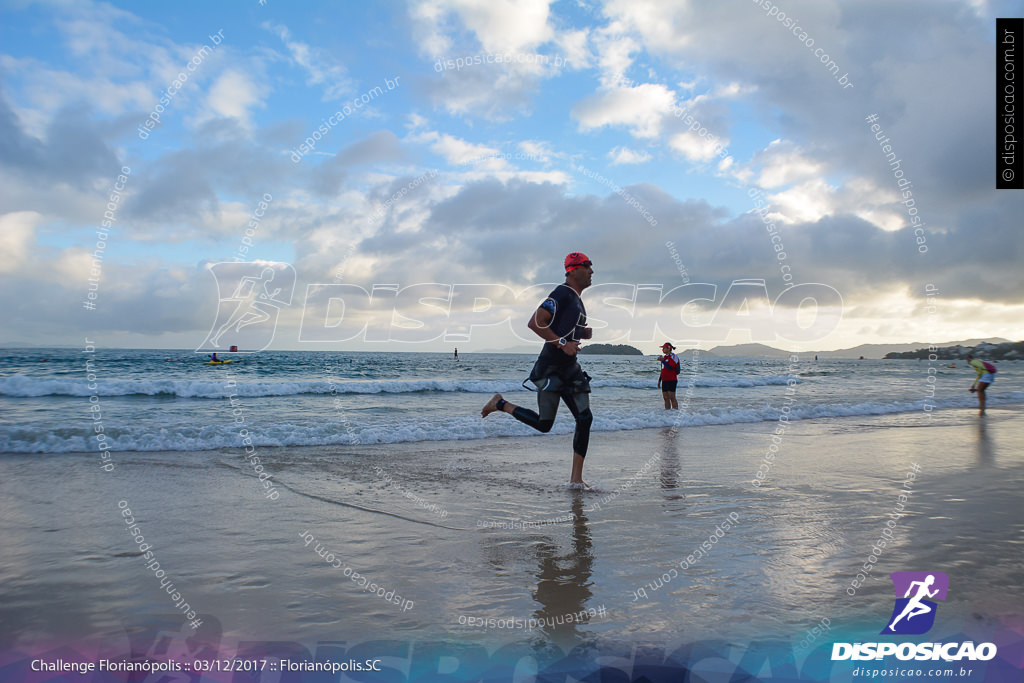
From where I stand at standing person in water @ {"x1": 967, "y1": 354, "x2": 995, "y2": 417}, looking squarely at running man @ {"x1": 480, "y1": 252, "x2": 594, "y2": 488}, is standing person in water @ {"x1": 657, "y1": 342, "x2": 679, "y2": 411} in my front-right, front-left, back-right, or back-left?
front-right

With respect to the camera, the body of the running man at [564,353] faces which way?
to the viewer's right

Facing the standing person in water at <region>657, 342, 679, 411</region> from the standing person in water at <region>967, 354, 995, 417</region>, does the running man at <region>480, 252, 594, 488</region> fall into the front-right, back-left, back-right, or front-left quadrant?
front-left

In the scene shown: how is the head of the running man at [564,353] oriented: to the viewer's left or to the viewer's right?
to the viewer's right

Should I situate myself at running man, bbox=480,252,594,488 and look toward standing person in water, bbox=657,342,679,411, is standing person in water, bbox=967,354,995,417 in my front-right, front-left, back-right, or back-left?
front-right

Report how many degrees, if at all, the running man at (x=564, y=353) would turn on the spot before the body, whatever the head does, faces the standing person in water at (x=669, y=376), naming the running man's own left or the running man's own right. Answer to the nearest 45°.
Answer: approximately 90° to the running man's own left

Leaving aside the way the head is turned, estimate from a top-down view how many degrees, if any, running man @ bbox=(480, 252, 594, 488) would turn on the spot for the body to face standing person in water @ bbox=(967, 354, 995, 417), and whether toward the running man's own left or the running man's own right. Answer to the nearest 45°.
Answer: approximately 45° to the running man's own left
